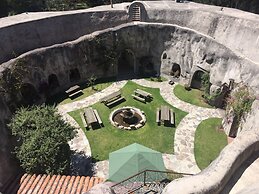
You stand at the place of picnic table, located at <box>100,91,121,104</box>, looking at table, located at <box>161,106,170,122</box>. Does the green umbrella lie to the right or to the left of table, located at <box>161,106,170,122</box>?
right

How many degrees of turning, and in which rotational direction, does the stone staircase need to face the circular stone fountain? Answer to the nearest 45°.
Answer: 0° — it already faces it

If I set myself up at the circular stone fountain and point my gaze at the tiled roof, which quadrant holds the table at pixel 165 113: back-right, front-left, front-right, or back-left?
back-left

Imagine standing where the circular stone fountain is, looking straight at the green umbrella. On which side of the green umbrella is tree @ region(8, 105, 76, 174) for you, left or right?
right

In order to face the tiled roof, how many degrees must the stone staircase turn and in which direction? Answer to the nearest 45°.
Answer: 0° — it already faces it

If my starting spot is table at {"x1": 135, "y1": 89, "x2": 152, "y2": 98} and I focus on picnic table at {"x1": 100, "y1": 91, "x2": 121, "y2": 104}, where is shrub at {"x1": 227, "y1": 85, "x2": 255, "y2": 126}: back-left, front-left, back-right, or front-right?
back-left

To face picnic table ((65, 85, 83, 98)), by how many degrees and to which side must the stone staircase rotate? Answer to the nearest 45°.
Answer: approximately 45° to its right
